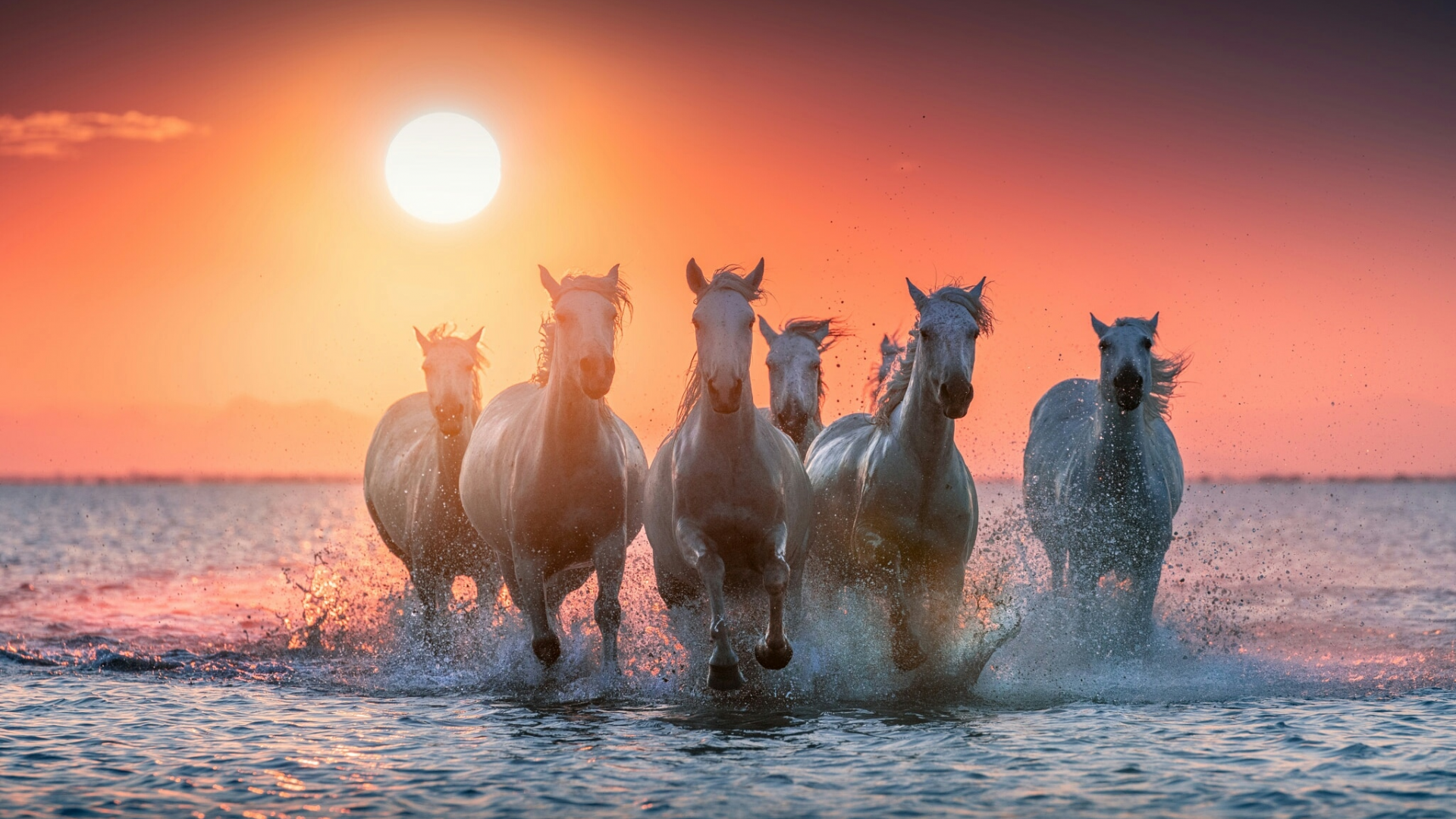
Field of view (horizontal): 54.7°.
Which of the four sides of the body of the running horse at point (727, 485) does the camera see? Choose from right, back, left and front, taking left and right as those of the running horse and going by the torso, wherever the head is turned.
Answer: front

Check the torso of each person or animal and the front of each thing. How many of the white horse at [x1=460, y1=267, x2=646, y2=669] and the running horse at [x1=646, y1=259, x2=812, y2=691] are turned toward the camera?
2

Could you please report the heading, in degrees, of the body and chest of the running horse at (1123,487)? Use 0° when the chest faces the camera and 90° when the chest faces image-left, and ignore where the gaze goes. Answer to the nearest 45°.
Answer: approximately 0°

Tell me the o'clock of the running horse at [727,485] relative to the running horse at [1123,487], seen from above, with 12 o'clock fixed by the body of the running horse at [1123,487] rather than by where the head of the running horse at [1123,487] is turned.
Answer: the running horse at [727,485] is roughly at 1 o'clock from the running horse at [1123,487].

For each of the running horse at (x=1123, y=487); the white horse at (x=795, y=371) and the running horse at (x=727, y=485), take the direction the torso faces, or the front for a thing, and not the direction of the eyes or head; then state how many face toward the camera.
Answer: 3

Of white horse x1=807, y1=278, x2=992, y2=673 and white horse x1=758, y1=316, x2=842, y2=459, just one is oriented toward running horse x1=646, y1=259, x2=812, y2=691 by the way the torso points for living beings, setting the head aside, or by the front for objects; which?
white horse x1=758, y1=316, x2=842, y2=459

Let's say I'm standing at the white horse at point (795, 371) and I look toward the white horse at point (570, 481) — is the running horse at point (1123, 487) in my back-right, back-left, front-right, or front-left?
back-left

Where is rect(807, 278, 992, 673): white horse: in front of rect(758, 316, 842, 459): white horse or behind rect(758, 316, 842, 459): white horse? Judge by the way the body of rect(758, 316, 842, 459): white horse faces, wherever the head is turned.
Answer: in front

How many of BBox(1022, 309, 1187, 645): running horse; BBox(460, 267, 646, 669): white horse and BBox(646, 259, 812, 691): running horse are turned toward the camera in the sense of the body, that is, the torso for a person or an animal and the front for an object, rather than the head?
3

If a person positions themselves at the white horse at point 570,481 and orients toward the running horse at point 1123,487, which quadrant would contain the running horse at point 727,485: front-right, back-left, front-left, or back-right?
front-right

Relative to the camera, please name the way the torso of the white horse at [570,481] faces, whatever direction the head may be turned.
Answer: toward the camera
